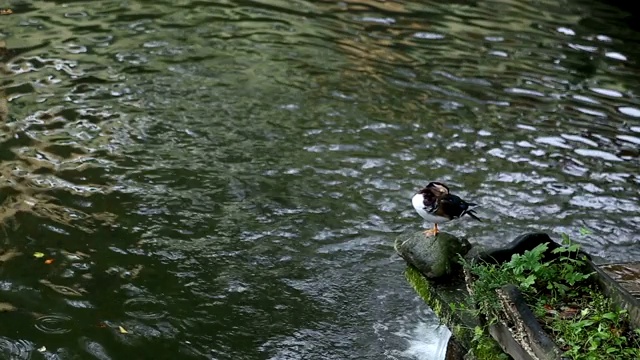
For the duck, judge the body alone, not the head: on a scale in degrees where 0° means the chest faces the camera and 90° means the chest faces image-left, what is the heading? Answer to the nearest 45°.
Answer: approximately 90°

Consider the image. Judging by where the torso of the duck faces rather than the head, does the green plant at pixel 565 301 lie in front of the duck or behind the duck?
behind
